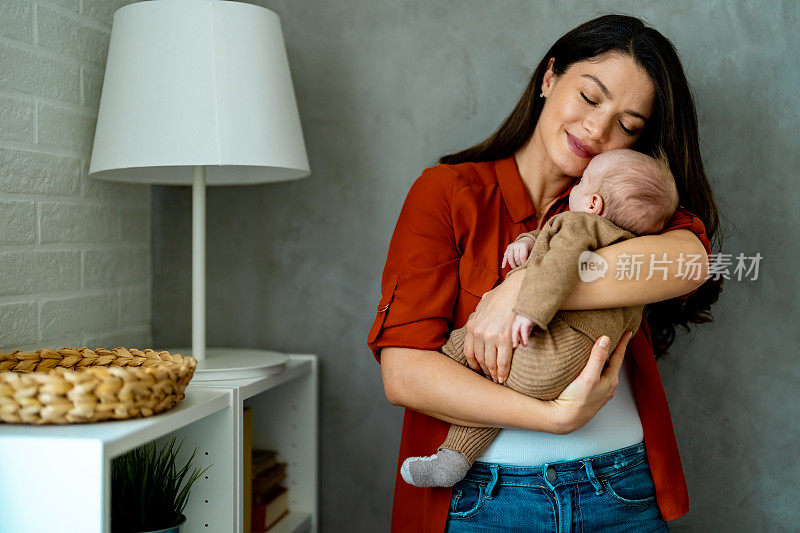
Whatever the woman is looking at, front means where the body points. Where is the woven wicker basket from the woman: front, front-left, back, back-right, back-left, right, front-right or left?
front-right

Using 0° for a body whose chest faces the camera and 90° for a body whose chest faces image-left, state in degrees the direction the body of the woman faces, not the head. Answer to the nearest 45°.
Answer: approximately 0°

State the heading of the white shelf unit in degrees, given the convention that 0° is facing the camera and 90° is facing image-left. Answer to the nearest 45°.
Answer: approximately 315°

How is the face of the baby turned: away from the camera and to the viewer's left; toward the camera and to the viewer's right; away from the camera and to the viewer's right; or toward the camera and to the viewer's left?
away from the camera and to the viewer's left

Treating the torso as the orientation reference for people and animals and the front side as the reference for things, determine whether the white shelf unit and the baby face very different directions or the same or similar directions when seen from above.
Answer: very different directions
